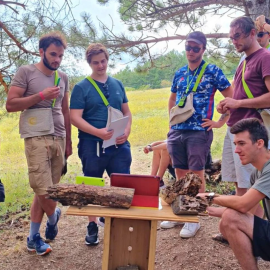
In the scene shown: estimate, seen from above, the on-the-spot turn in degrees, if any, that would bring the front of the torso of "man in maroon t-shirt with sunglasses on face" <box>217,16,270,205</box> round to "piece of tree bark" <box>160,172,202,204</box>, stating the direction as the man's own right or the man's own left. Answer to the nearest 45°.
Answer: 0° — they already face it

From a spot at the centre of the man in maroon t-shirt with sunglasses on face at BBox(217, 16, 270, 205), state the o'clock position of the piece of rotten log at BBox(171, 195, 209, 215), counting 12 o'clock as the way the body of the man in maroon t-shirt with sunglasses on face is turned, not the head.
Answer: The piece of rotten log is roughly at 11 o'clock from the man in maroon t-shirt with sunglasses on face.

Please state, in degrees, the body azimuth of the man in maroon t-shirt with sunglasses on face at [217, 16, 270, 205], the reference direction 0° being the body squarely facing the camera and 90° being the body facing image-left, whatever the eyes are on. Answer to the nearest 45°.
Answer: approximately 45°

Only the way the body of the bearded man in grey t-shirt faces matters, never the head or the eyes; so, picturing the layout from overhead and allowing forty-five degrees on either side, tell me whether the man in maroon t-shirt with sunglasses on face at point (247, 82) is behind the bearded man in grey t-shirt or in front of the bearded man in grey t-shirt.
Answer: in front

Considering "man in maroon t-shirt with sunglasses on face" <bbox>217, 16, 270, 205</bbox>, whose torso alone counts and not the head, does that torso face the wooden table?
yes

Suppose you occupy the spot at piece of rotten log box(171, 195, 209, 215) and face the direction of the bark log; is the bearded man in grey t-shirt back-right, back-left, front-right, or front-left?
front-right

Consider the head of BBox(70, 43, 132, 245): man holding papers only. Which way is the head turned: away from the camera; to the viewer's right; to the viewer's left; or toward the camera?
toward the camera

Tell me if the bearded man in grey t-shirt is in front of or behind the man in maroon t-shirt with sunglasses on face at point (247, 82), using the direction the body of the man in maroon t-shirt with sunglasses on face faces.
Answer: in front

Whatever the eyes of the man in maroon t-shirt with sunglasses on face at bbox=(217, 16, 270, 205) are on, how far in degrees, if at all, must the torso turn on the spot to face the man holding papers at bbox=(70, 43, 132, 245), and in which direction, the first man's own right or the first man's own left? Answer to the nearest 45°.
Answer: approximately 45° to the first man's own right

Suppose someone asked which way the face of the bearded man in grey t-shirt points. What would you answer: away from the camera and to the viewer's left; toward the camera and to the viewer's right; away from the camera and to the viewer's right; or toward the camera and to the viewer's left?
toward the camera and to the viewer's right

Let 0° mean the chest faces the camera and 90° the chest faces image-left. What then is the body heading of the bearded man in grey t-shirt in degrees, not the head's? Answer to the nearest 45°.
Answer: approximately 315°

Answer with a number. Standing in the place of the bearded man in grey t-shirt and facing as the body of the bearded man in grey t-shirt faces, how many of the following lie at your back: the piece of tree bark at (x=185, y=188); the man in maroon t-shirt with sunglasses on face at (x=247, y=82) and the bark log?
0

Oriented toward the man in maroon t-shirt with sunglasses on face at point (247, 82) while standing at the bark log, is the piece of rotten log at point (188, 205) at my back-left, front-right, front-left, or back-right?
front-right

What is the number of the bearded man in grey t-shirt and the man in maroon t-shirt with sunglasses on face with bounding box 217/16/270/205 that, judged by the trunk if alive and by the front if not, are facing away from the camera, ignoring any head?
0

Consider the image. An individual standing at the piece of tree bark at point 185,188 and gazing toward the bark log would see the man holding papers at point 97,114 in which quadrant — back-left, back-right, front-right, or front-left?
front-right

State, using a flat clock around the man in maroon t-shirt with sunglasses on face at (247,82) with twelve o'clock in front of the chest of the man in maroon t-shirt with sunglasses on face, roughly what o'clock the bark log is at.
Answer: The bark log is roughly at 12 o'clock from the man in maroon t-shirt with sunglasses on face.

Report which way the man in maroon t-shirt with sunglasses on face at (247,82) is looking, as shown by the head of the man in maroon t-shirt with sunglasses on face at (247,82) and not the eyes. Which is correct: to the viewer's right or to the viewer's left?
to the viewer's left
